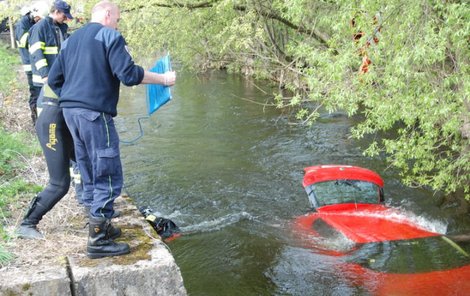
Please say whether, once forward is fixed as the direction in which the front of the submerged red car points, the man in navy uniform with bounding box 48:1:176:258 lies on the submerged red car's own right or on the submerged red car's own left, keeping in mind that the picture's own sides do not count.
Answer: on the submerged red car's own right

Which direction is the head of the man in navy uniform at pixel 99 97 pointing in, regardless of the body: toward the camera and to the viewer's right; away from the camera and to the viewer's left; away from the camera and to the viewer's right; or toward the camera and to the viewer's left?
away from the camera and to the viewer's right

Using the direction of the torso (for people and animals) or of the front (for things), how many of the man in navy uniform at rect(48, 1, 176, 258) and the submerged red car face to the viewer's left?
0

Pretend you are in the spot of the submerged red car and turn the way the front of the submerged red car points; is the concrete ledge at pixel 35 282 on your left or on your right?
on your right

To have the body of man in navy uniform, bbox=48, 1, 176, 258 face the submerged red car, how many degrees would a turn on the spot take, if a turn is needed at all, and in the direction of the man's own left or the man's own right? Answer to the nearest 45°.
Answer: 0° — they already face it

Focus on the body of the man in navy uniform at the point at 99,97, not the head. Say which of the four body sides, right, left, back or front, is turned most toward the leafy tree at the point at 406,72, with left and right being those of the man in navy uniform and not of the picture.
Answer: front

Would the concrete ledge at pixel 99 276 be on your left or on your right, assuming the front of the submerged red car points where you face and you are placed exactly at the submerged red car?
on your right

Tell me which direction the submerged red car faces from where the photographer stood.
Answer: facing the viewer and to the right of the viewer
